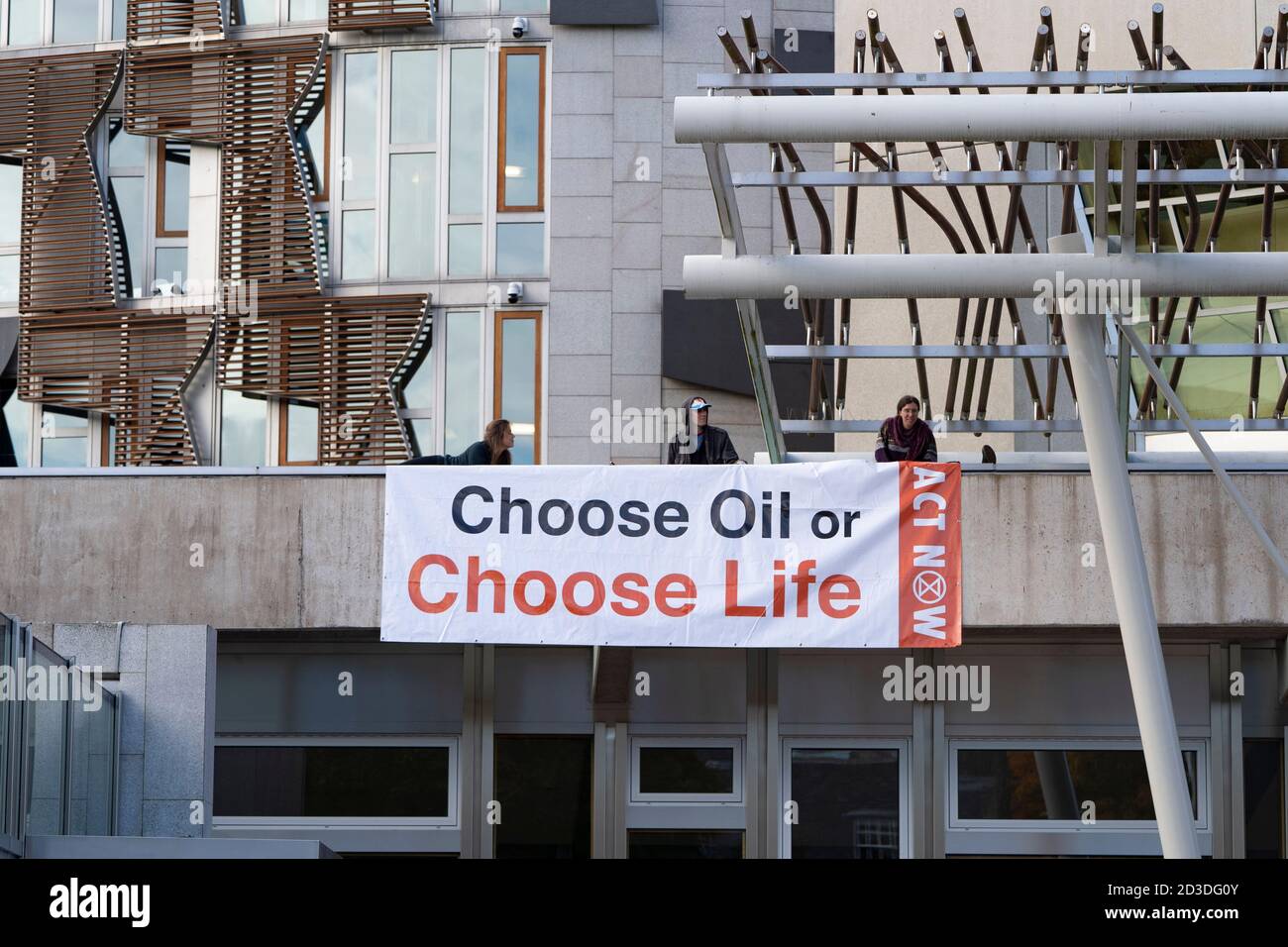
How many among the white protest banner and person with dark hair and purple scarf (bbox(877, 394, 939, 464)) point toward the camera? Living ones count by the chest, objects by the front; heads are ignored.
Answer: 2

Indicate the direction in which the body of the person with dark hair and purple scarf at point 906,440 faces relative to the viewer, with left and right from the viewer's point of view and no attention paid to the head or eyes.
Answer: facing the viewer

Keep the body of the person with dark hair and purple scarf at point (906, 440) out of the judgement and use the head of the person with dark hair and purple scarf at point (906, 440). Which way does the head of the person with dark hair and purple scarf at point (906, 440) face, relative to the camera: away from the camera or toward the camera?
toward the camera

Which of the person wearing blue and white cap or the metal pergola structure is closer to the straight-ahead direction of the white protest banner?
the metal pergola structure

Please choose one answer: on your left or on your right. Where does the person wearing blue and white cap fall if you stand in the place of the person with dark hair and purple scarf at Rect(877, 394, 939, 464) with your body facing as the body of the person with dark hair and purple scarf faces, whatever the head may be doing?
on your right

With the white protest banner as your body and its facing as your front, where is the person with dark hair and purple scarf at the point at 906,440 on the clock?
The person with dark hair and purple scarf is roughly at 9 o'clock from the white protest banner.

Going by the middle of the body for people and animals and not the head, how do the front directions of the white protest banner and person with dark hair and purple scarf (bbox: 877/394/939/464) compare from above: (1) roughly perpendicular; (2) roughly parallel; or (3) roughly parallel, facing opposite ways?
roughly parallel

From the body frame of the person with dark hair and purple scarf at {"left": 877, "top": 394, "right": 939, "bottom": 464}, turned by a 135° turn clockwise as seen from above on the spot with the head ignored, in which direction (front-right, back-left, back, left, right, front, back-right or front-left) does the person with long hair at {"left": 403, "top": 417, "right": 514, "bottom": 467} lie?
front-left

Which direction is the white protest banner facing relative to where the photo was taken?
toward the camera

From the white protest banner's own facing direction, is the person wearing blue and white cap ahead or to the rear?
to the rear
